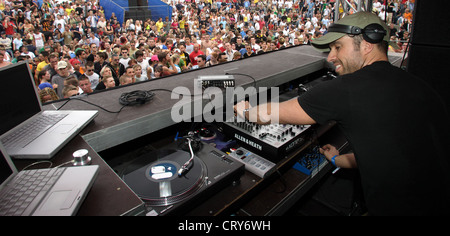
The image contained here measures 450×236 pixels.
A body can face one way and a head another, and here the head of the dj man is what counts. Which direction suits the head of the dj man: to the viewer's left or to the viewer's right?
to the viewer's left

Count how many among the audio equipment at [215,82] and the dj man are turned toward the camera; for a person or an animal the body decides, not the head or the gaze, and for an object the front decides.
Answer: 1

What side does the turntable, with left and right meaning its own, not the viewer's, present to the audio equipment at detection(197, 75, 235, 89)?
left

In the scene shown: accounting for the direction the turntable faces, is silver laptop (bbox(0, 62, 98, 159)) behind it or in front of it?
behind

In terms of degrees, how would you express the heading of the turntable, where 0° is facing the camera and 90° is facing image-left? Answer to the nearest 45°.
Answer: approximately 315°

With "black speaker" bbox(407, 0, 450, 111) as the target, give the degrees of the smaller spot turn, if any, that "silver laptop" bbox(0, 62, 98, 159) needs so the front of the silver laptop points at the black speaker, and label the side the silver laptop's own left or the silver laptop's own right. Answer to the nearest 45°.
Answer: approximately 45° to the silver laptop's own left

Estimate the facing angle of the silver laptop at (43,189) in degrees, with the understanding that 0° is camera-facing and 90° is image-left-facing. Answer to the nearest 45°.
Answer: approximately 315°
